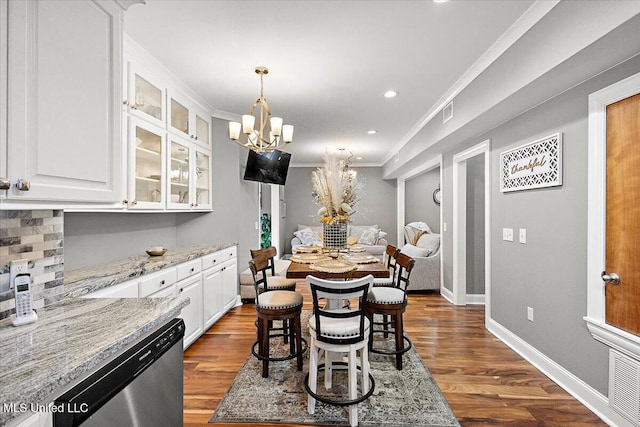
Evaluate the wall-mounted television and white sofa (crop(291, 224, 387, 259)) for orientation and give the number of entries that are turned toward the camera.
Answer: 2

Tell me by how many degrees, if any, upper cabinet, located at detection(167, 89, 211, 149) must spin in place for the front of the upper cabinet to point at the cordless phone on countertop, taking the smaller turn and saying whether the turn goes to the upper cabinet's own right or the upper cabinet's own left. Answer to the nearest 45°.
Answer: approximately 45° to the upper cabinet's own right

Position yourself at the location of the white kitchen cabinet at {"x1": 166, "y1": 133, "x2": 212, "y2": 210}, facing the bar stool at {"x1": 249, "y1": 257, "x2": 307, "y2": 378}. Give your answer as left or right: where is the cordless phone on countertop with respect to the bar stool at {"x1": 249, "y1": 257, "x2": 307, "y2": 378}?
right

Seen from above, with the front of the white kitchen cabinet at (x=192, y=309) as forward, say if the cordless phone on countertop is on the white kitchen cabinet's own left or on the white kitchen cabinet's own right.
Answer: on the white kitchen cabinet's own right

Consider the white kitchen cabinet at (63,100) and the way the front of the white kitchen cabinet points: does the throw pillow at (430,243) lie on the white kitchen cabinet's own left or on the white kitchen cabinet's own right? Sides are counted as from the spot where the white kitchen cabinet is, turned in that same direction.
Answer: on the white kitchen cabinet's own left

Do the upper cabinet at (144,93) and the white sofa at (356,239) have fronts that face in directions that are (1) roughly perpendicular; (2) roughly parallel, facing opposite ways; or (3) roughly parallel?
roughly perpendicular

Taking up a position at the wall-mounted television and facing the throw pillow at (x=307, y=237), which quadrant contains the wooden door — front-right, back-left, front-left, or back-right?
back-right

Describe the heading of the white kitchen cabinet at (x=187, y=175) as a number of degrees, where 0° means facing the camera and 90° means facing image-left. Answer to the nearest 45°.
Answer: approximately 315°

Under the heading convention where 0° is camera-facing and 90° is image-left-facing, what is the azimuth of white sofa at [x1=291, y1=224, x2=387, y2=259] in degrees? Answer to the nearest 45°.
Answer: approximately 0°

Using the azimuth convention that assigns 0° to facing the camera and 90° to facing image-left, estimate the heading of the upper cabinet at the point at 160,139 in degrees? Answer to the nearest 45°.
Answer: approximately 315°
